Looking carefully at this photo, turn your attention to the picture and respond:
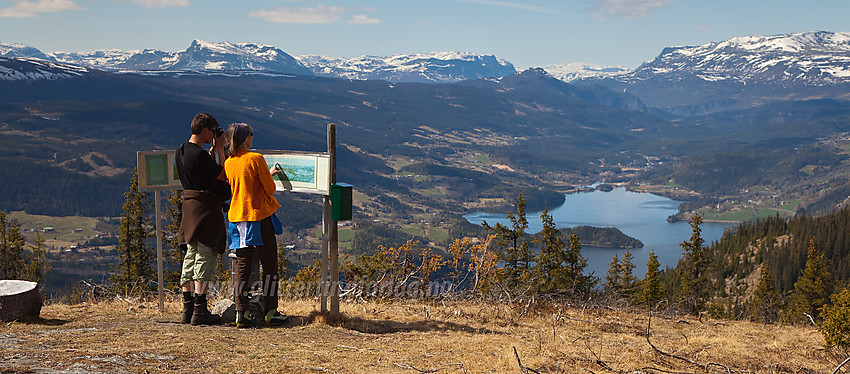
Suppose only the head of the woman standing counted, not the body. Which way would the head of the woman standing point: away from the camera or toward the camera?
away from the camera

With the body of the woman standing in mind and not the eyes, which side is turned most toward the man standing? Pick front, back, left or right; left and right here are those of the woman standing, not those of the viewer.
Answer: left

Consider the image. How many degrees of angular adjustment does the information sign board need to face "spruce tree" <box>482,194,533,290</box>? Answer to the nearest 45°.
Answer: approximately 135° to its left

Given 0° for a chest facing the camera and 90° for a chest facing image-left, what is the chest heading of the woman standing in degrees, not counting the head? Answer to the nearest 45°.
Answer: approximately 225°

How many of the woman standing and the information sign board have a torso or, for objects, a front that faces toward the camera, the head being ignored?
1

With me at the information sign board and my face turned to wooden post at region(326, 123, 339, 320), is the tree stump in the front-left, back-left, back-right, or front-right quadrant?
back-right

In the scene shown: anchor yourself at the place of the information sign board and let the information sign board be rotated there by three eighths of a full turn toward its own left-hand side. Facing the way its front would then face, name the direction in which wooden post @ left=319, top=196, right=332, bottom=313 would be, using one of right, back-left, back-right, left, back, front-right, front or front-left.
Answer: right

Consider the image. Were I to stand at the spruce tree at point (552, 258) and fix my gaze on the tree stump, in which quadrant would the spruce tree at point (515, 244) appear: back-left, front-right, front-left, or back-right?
front-right

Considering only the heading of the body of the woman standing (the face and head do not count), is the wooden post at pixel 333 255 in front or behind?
in front

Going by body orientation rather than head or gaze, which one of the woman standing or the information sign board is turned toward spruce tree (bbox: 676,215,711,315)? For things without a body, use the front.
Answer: the woman standing

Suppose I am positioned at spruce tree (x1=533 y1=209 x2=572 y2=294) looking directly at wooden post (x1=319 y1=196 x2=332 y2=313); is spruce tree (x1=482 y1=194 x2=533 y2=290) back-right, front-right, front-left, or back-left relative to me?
front-right

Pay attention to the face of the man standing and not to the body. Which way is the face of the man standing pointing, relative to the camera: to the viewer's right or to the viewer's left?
to the viewer's right

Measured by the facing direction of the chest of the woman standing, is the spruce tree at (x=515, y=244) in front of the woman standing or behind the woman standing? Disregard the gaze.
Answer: in front

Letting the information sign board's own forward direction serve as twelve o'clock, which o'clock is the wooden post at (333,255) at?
The wooden post is roughly at 10 o'clock from the information sign board.

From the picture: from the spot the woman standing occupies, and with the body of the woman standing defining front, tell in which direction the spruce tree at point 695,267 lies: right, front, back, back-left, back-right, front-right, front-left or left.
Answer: front

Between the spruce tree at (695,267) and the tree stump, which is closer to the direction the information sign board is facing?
the tree stump

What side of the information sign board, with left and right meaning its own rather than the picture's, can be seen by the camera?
front

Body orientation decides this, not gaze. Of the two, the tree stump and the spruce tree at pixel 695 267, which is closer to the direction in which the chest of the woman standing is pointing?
the spruce tree
